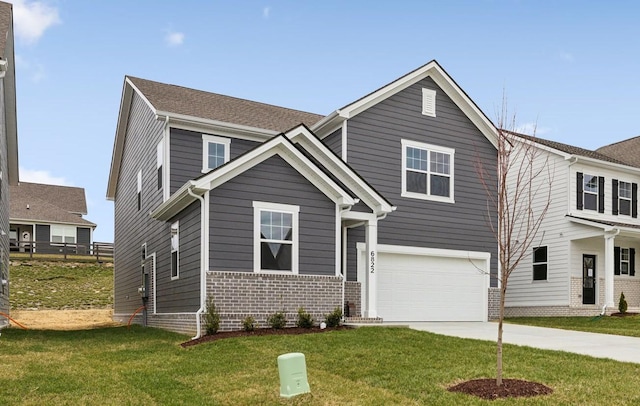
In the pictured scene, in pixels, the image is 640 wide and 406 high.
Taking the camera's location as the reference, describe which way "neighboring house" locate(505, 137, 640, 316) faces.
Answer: facing the viewer and to the right of the viewer

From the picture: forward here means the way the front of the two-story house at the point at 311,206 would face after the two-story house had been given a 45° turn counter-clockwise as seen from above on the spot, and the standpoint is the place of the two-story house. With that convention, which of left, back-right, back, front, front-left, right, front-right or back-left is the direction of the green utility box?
right

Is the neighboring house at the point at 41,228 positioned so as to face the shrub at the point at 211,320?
yes

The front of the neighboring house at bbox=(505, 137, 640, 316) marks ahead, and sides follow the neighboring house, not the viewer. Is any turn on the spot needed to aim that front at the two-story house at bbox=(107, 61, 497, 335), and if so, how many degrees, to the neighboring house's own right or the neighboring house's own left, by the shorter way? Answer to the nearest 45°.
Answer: approximately 90° to the neighboring house's own right

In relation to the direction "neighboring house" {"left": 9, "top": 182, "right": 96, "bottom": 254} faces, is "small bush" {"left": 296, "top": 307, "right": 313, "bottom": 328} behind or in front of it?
in front

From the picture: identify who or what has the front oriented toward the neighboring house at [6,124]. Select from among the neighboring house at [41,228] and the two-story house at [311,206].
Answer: the neighboring house at [41,228]

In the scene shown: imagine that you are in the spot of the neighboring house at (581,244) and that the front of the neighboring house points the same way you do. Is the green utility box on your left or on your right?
on your right

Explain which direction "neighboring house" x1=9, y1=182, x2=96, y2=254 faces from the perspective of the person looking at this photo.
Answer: facing the viewer

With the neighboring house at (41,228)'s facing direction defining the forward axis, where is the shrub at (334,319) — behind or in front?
in front

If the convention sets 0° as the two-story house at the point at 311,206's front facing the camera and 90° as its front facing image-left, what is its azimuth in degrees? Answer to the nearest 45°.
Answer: approximately 315°

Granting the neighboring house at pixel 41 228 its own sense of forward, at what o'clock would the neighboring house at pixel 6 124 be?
the neighboring house at pixel 6 124 is roughly at 12 o'clock from the neighboring house at pixel 41 228.

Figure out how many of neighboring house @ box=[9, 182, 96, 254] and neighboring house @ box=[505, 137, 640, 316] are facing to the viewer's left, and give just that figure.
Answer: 0
